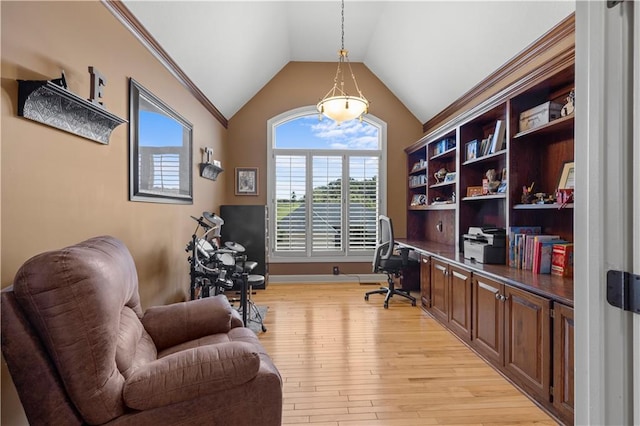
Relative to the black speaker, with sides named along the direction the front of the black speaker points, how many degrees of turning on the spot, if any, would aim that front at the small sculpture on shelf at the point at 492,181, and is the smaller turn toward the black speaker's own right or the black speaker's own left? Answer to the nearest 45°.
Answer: approximately 45° to the black speaker's own left

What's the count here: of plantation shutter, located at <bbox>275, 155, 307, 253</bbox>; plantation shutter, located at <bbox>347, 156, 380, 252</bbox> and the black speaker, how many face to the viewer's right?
0

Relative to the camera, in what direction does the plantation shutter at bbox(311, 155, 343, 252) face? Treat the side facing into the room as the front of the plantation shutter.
facing the viewer

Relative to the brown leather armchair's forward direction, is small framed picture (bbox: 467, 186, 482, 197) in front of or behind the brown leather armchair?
in front

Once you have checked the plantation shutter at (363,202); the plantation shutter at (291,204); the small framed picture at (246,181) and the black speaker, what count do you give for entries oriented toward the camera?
4

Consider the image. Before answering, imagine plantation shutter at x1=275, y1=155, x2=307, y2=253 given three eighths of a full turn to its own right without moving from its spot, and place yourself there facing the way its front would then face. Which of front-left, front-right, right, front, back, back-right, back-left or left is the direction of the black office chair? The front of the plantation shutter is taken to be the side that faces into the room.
back

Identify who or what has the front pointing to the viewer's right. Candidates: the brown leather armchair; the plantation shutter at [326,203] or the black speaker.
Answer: the brown leather armchair

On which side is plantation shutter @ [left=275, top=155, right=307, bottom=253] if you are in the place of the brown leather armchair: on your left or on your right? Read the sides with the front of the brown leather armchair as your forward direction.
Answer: on your left

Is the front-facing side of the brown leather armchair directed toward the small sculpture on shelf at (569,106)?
yes

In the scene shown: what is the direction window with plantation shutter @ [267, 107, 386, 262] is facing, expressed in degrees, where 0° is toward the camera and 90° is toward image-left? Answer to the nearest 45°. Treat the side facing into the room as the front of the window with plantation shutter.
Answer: approximately 0°

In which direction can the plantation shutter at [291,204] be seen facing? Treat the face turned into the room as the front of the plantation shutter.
toward the camera

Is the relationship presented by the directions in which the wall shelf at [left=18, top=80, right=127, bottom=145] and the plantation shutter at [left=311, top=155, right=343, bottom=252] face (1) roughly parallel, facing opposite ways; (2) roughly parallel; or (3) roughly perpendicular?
roughly perpendicular

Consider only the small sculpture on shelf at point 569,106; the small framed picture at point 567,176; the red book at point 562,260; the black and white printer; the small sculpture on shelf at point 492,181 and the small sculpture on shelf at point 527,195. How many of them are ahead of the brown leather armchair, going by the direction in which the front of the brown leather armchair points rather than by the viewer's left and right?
6

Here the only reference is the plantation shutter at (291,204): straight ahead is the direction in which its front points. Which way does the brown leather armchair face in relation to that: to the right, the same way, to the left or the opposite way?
to the left

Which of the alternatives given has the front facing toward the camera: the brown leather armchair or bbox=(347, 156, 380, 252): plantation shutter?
the plantation shutter

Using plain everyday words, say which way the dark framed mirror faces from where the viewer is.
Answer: facing the viewer and to the right of the viewer

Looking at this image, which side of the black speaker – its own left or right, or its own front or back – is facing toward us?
front
